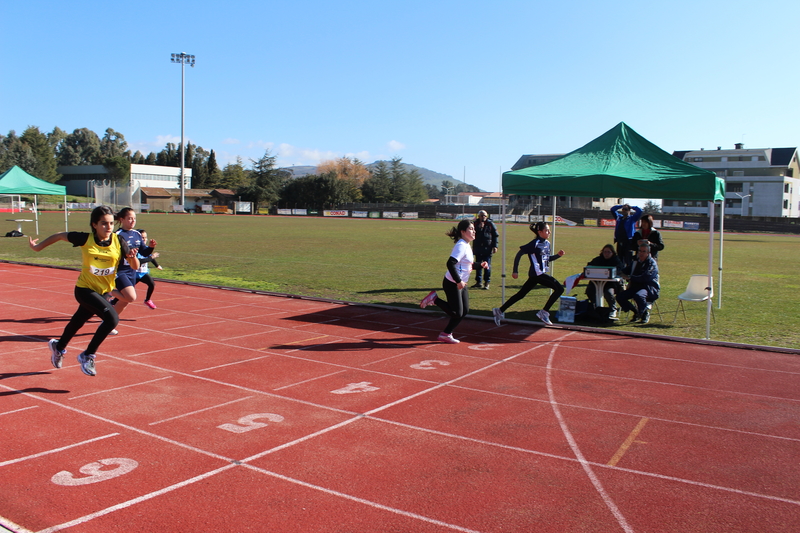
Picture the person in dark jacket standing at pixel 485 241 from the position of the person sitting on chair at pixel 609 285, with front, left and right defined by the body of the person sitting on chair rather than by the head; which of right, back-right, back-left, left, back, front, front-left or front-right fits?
right

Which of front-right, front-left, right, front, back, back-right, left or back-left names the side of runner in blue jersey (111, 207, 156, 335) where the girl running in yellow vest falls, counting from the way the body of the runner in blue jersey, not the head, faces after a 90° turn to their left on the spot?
back-right

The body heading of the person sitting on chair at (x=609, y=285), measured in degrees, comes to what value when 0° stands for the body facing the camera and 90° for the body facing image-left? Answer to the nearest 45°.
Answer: approximately 45°

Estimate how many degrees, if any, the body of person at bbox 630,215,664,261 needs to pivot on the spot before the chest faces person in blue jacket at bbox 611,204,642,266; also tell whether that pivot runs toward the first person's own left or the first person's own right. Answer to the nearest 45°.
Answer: approximately 135° to the first person's own right

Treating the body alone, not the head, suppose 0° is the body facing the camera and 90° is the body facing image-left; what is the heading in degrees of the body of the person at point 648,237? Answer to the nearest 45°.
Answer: approximately 0°
